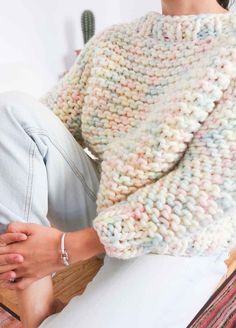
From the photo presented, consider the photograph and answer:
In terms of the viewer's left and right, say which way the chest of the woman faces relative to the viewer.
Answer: facing the viewer and to the left of the viewer
